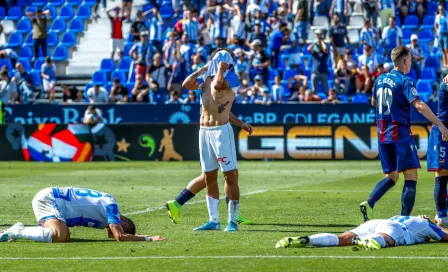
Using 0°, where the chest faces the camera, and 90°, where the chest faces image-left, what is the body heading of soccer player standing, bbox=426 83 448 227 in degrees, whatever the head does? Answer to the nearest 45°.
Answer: approximately 0°

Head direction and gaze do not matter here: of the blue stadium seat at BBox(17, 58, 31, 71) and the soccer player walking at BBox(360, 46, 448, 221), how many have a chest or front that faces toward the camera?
1

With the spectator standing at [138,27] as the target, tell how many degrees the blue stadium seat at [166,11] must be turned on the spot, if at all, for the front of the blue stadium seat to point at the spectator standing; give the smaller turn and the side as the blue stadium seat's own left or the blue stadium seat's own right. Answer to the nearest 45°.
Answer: approximately 45° to the blue stadium seat's own right

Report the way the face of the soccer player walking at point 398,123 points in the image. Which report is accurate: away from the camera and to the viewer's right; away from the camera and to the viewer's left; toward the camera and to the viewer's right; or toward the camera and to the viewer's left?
away from the camera and to the viewer's right

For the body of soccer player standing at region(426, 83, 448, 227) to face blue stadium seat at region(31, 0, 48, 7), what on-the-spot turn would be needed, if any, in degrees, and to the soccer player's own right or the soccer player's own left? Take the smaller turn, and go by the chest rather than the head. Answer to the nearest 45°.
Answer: approximately 135° to the soccer player's own right

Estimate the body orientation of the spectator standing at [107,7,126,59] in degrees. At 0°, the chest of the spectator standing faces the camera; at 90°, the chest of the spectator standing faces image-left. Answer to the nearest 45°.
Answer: approximately 0°

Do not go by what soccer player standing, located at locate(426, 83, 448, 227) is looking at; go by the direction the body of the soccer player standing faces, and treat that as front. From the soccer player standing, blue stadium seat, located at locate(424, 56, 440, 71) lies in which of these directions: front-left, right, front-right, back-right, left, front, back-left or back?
back
